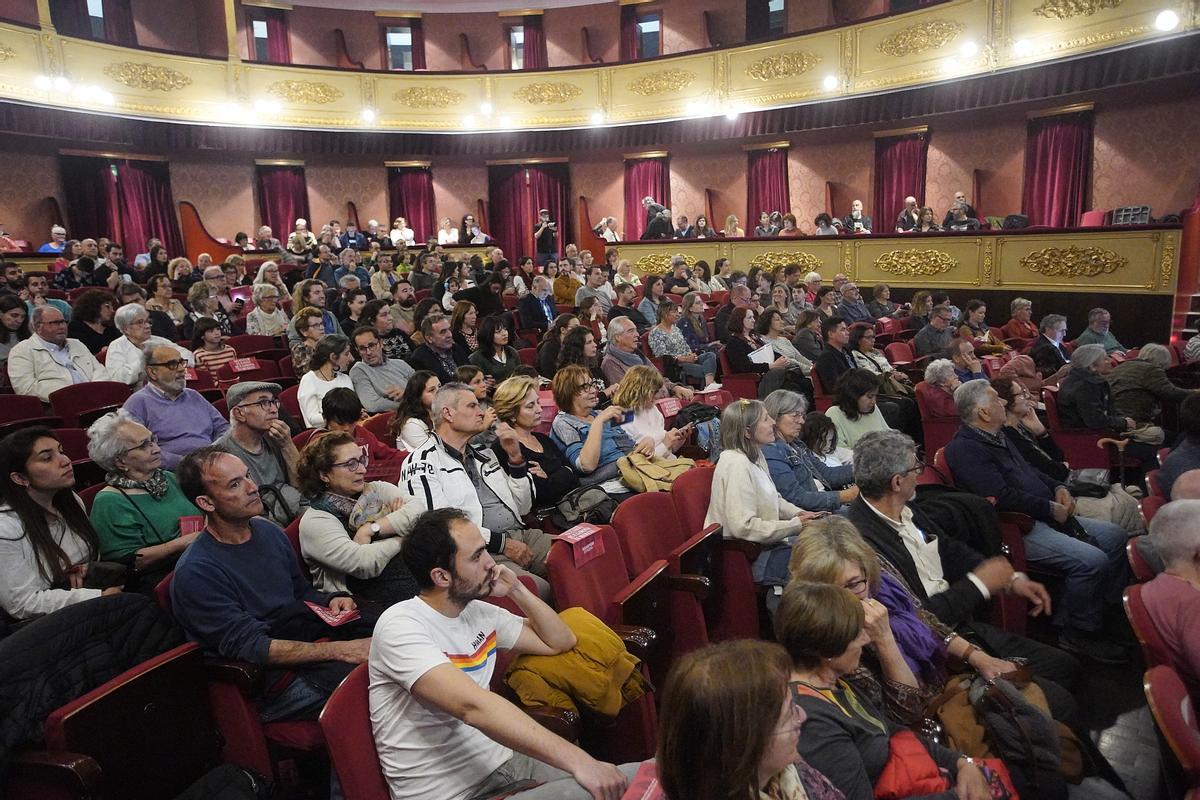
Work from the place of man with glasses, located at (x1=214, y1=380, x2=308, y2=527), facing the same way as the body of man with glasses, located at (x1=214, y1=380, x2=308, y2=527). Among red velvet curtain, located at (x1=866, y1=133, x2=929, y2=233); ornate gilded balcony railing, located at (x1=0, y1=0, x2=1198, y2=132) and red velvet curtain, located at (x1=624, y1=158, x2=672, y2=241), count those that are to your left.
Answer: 3

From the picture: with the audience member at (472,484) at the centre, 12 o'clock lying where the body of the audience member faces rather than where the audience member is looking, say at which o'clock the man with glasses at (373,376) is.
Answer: The man with glasses is roughly at 7 o'clock from the audience member.

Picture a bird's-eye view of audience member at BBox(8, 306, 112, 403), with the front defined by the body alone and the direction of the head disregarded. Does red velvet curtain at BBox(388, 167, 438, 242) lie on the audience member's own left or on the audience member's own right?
on the audience member's own left

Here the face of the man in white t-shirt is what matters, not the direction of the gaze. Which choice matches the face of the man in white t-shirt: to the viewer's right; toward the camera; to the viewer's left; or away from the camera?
to the viewer's right

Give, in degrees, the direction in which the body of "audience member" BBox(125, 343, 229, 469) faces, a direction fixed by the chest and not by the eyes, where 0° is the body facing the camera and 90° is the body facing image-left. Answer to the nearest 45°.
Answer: approximately 315°

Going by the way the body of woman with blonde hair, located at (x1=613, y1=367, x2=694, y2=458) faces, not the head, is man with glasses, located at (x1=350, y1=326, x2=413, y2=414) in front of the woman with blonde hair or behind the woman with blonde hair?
behind

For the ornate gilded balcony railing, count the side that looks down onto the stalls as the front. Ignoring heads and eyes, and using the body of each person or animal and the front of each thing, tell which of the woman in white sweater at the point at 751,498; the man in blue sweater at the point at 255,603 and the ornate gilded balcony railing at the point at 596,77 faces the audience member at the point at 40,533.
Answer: the ornate gilded balcony railing

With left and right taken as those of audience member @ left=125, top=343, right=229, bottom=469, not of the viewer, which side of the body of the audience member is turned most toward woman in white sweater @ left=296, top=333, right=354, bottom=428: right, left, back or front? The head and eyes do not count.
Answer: left

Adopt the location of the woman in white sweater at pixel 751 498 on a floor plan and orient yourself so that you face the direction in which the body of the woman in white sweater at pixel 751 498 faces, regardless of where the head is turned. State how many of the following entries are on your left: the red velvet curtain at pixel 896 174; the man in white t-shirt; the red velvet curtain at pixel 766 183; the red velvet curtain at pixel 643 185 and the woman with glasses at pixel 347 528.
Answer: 3

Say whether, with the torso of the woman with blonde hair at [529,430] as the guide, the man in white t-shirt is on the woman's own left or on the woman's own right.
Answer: on the woman's own right

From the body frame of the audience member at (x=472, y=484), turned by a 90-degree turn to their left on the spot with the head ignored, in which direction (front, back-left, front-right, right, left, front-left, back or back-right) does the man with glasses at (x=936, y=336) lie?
front

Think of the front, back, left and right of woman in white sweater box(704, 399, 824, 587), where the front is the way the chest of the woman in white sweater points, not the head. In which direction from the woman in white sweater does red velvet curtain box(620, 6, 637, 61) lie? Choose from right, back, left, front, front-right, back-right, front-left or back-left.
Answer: left

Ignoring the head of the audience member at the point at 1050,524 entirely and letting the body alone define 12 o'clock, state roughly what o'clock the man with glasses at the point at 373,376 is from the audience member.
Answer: The man with glasses is roughly at 6 o'clock from the audience member.

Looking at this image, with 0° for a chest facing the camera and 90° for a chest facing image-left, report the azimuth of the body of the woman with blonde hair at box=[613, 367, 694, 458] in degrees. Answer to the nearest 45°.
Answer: approximately 270°

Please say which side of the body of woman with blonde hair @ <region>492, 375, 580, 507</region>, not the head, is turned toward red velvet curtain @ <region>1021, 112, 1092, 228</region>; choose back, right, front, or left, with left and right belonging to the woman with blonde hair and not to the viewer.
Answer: left

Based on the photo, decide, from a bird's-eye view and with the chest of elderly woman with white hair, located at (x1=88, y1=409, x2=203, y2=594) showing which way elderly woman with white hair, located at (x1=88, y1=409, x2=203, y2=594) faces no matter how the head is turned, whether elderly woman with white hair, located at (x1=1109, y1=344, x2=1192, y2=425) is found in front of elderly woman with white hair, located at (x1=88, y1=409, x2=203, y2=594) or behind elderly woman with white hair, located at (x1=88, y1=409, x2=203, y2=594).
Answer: in front

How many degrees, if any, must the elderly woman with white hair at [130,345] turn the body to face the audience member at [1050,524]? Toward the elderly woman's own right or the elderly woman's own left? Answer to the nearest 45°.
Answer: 0° — they already face them

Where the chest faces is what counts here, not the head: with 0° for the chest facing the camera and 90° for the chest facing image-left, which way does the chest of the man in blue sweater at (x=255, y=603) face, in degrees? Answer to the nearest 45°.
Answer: approximately 315°
